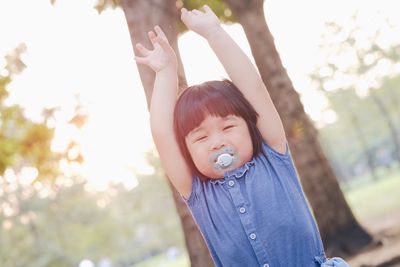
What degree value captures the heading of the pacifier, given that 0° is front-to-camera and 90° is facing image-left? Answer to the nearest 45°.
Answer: approximately 0°

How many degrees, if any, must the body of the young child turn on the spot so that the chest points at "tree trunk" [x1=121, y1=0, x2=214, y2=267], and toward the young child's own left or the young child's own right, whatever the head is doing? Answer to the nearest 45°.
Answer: approximately 180°

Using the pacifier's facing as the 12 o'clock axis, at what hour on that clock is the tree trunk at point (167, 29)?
The tree trunk is roughly at 6 o'clock from the pacifier.

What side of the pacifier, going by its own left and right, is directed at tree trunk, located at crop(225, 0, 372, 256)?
back

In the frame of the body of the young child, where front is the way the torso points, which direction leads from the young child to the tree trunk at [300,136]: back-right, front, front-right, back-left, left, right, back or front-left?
back
